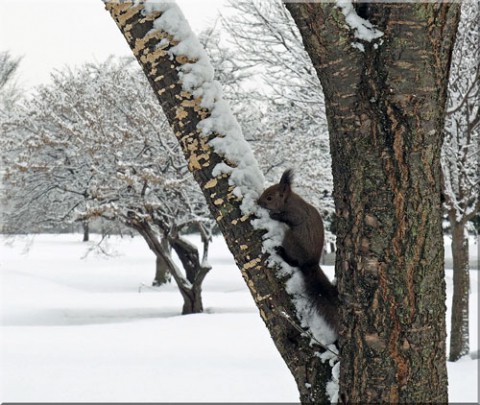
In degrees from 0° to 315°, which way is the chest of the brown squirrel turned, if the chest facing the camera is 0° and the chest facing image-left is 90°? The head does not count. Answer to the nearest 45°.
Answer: approximately 90°

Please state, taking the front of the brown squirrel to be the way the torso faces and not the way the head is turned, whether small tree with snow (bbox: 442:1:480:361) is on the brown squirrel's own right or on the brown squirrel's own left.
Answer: on the brown squirrel's own right

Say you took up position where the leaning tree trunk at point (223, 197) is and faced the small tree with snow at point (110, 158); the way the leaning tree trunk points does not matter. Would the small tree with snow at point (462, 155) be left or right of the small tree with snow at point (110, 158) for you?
right

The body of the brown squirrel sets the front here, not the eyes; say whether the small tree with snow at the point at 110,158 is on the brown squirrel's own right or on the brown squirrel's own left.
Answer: on the brown squirrel's own right
